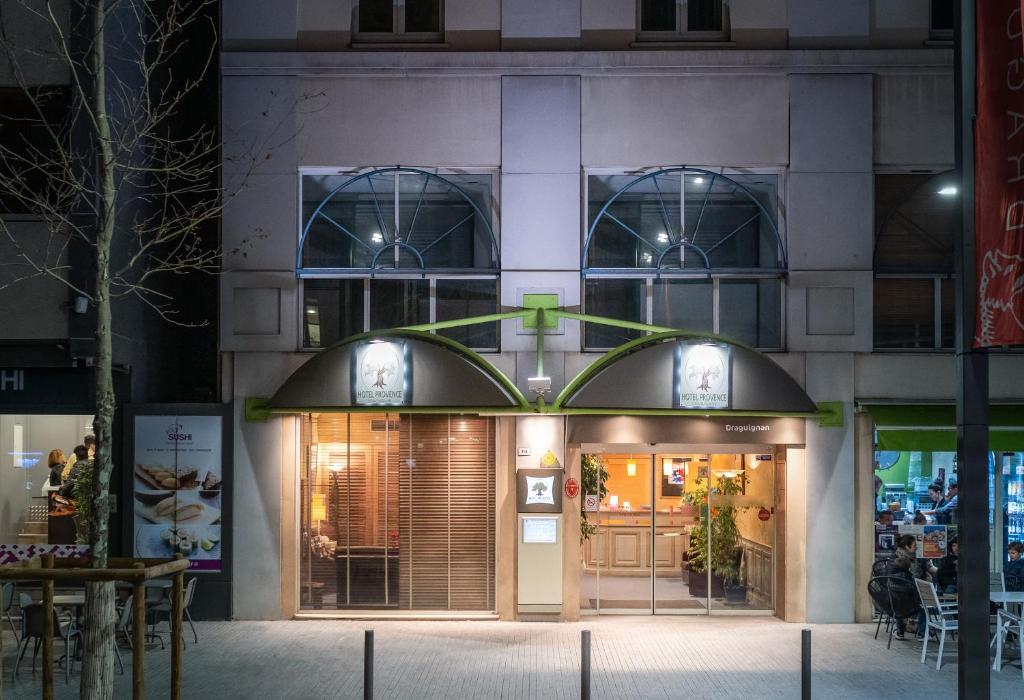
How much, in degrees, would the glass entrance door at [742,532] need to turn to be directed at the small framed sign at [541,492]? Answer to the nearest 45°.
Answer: approximately 45° to its right

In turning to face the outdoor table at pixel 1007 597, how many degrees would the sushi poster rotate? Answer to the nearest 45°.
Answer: approximately 45° to its left

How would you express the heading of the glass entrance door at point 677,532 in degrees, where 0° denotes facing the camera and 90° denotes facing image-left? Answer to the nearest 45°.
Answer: approximately 0°
